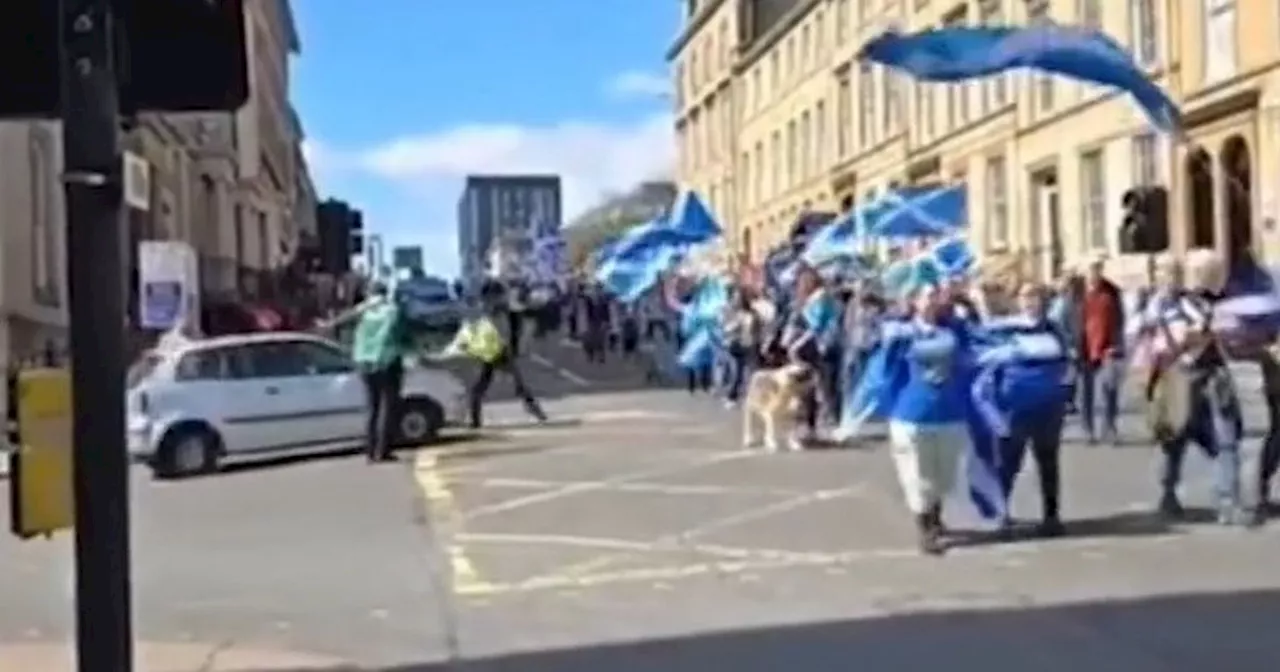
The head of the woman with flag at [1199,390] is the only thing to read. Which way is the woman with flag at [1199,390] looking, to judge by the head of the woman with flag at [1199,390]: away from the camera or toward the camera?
toward the camera

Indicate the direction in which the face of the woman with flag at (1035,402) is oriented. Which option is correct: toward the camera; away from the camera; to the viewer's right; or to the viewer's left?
toward the camera

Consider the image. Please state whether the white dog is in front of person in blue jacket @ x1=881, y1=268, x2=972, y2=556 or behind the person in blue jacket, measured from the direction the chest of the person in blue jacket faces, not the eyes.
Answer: behind

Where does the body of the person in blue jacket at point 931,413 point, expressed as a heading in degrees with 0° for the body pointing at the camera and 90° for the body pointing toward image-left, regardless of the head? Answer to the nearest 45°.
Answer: approximately 0°

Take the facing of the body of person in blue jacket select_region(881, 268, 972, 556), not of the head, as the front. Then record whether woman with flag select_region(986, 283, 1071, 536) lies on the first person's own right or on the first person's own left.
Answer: on the first person's own left

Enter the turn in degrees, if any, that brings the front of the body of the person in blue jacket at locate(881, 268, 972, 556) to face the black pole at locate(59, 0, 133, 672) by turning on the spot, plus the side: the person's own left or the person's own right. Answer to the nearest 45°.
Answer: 0° — they already face it

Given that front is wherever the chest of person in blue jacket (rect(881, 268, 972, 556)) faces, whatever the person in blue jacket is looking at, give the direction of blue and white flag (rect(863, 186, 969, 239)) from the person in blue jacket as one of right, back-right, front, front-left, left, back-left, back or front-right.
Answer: back
